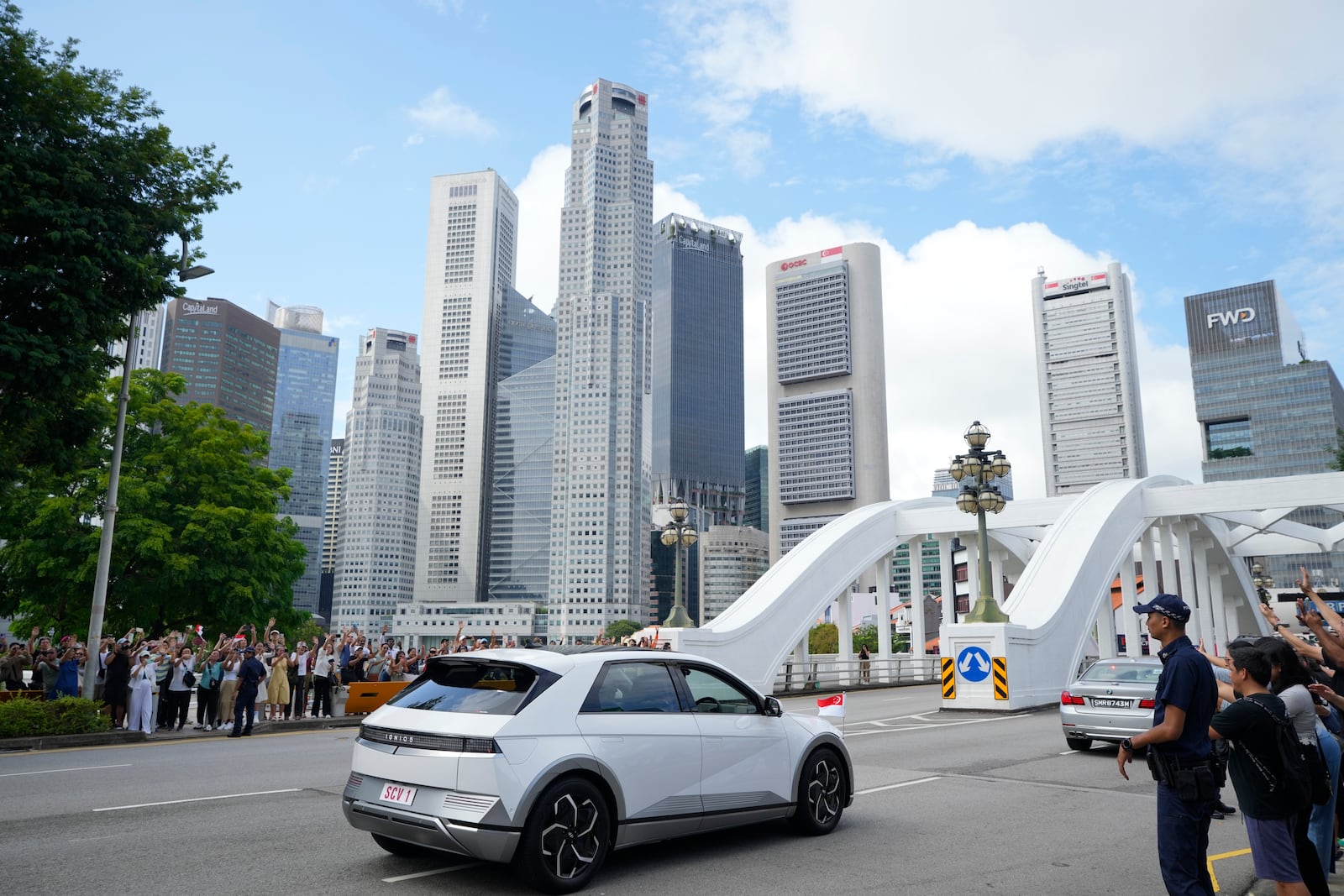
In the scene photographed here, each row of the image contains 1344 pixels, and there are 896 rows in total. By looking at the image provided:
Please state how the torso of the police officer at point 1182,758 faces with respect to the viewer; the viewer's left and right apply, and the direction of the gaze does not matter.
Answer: facing to the left of the viewer

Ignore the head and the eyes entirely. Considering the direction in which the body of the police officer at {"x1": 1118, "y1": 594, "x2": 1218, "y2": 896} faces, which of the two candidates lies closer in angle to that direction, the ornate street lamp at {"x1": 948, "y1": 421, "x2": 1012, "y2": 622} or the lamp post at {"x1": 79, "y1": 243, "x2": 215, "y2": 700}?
the lamp post

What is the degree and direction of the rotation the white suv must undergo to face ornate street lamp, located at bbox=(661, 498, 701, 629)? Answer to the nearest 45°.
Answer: approximately 45° to its left

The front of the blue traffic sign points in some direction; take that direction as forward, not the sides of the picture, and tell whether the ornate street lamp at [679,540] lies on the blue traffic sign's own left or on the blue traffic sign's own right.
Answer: on the blue traffic sign's own right

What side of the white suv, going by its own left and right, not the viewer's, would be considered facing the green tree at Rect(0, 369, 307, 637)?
left

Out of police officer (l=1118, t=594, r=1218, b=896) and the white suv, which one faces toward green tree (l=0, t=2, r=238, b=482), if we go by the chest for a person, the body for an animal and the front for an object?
the police officer

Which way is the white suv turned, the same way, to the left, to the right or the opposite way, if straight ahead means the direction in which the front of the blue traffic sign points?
the opposite way

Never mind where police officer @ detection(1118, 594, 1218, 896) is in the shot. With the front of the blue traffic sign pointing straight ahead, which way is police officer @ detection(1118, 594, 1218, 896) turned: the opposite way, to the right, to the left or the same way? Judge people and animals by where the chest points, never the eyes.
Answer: to the right

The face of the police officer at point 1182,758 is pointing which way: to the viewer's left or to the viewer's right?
to the viewer's left

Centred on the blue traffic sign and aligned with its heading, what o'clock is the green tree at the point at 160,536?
The green tree is roughly at 3 o'clock from the blue traffic sign.

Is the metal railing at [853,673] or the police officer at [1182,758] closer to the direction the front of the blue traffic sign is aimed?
the police officer
